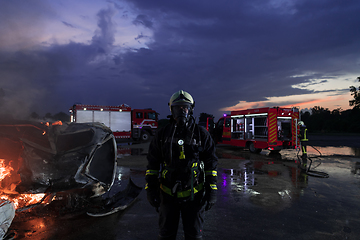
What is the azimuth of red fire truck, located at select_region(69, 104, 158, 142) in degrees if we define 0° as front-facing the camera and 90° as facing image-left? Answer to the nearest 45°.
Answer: approximately 270°

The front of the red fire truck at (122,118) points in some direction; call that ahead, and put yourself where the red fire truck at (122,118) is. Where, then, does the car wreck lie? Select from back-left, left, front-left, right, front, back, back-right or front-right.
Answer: right

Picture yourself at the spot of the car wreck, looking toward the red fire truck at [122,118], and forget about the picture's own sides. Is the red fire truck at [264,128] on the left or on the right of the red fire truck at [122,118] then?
right

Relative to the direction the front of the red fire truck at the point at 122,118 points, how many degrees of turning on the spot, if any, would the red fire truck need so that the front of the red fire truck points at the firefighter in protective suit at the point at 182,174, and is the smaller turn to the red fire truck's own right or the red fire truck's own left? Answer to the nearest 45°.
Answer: approximately 90° to the red fire truck's own right

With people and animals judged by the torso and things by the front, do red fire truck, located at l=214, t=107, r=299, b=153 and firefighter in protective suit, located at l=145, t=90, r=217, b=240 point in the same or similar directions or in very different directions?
very different directions

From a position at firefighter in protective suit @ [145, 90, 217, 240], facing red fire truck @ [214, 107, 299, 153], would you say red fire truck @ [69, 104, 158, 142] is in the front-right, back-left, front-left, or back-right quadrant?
front-left

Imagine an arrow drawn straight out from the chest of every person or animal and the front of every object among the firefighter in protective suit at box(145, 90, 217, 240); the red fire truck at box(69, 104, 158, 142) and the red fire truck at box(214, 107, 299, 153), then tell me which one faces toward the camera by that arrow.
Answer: the firefighter in protective suit

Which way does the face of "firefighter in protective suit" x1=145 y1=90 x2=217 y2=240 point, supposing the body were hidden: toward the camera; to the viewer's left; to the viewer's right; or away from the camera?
toward the camera

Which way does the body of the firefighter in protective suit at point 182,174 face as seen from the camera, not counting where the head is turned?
toward the camera

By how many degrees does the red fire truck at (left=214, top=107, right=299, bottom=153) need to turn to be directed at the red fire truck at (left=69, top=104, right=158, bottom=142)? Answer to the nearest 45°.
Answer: approximately 45° to its left

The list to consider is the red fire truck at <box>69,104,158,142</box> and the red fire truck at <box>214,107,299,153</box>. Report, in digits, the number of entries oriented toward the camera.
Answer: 0
